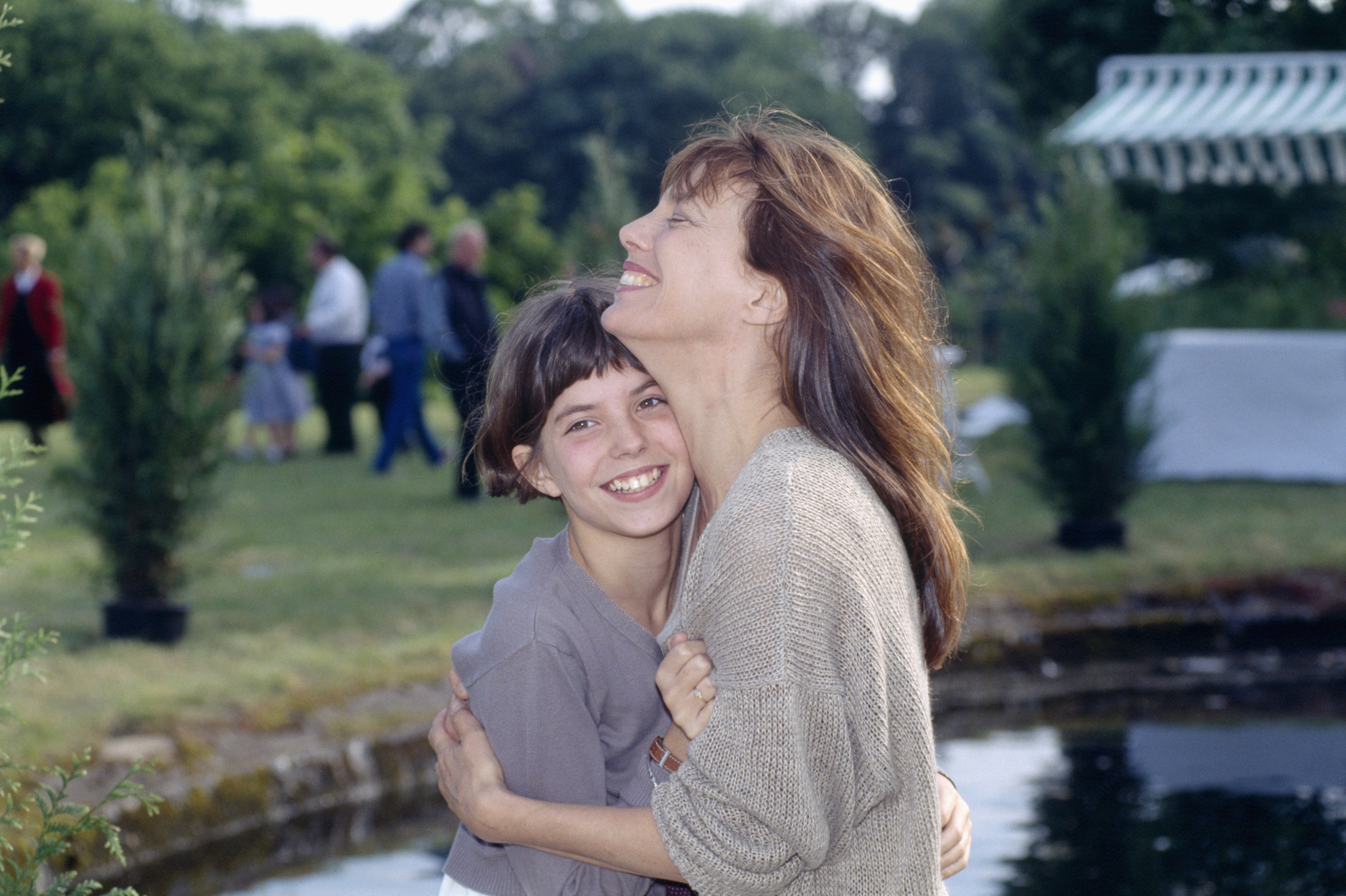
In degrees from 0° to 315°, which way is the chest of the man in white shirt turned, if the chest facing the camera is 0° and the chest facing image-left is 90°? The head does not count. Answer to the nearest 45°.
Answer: approximately 90°

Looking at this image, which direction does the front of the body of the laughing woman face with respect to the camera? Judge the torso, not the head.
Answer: to the viewer's left

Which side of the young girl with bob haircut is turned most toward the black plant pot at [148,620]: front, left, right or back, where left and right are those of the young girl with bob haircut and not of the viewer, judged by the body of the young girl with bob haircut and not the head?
back

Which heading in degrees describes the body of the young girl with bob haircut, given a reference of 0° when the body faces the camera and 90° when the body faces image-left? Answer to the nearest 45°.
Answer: approximately 315°

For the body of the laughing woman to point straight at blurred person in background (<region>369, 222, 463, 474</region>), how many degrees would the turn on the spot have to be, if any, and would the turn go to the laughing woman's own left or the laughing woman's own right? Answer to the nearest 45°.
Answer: approximately 90° to the laughing woman's own right

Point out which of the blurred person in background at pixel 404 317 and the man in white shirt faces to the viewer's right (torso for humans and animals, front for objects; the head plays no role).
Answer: the blurred person in background

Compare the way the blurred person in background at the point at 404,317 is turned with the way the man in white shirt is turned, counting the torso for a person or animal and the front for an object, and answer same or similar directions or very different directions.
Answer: very different directions

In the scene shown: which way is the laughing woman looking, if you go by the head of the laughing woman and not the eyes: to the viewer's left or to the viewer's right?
to the viewer's left

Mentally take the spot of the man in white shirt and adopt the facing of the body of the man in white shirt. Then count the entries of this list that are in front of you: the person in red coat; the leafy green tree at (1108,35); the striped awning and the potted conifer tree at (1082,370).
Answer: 1

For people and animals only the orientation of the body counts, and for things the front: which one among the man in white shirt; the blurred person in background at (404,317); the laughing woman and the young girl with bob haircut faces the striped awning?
the blurred person in background
